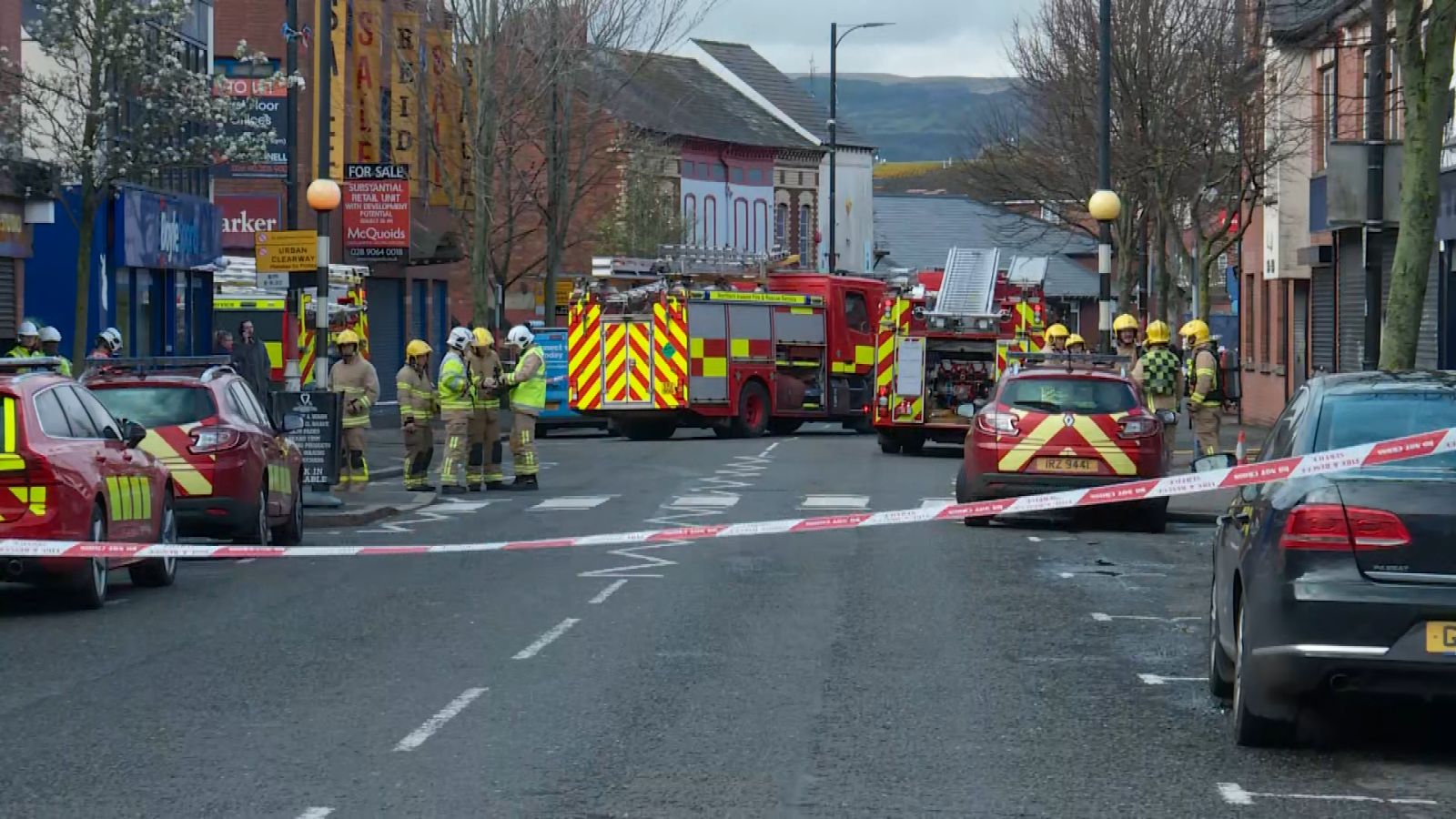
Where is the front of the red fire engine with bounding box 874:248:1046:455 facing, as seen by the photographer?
facing away from the viewer

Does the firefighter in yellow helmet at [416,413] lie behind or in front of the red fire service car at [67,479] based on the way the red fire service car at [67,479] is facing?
in front

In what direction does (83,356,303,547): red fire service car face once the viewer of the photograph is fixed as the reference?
facing away from the viewer and to the right of the viewer

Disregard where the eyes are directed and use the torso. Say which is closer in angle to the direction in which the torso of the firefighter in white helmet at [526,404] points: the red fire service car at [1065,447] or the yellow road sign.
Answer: the yellow road sign

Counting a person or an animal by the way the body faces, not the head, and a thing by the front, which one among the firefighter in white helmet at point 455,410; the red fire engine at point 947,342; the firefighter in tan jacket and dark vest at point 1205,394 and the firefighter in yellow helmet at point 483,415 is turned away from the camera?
the red fire engine

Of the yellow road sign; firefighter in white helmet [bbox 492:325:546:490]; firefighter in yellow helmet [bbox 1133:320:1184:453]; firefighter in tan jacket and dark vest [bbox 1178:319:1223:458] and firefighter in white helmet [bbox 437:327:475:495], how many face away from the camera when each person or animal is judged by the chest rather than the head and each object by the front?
1

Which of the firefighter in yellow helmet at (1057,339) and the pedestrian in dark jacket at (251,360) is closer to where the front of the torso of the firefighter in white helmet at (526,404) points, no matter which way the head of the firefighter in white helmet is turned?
the pedestrian in dark jacket

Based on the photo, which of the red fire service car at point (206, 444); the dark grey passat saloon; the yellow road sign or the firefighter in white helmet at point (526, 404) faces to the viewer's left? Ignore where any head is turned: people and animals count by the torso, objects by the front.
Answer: the firefighter in white helmet

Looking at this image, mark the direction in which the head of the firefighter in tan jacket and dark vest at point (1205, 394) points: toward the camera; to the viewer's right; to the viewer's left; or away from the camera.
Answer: to the viewer's left

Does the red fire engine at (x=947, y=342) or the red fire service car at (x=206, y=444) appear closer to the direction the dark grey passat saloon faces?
the red fire engine

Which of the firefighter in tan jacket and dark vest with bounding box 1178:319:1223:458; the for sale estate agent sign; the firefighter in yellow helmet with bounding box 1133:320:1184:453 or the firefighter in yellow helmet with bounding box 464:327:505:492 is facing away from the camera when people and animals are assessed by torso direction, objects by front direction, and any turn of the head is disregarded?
the firefighter in yellow helmet with bounding box 1133:320:1184:453

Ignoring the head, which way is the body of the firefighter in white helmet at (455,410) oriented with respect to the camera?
to the viewer's right

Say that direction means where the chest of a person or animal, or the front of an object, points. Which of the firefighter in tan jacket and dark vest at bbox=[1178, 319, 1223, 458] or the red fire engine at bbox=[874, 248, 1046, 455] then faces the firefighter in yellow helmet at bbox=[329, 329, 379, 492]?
the firefighter in tan jacket and dark vest

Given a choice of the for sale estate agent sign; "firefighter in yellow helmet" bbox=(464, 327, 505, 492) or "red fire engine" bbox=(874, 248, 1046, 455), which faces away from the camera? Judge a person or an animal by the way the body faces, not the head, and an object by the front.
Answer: the red fire engine

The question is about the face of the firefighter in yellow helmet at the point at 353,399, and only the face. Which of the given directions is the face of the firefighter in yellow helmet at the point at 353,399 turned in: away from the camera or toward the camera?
toward the camera

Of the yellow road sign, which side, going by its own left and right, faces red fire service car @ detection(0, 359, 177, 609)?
front

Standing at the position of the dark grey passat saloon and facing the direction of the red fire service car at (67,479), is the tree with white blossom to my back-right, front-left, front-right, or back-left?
front-right
